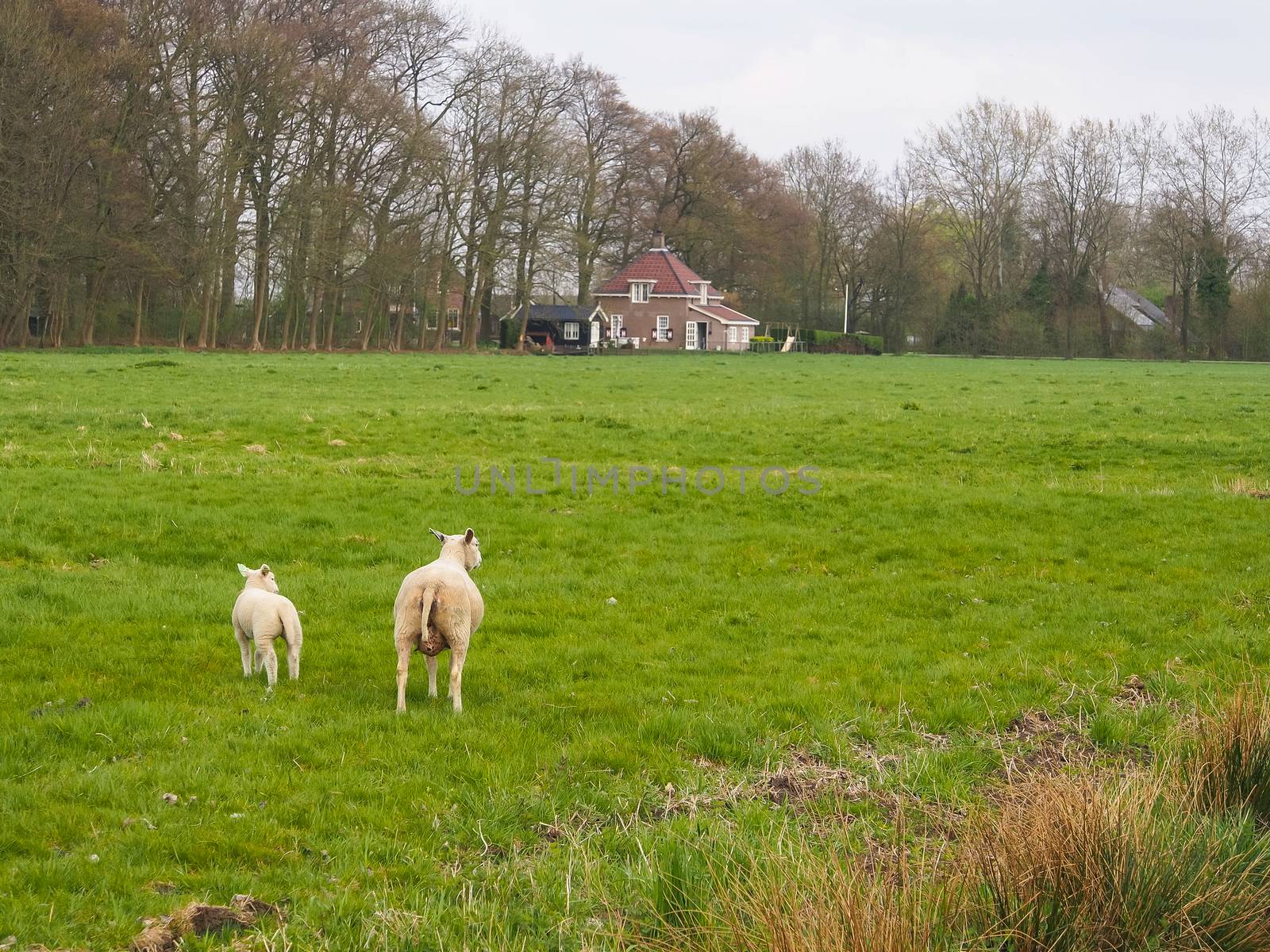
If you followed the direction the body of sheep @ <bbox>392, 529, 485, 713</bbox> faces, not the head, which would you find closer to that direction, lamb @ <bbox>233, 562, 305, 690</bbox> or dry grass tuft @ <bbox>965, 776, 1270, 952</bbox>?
the lamb

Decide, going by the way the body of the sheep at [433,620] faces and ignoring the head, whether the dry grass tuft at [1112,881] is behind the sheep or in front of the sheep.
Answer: behind

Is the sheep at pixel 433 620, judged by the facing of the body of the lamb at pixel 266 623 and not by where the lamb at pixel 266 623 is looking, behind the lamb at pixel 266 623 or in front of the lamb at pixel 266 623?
behind

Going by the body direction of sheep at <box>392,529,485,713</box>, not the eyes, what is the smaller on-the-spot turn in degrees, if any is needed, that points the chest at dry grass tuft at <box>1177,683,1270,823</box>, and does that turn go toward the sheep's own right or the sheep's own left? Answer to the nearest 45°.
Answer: approximately 135° to the sheep's own right

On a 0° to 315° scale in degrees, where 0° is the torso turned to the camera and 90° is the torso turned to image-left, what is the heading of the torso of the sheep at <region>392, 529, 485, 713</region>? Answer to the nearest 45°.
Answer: approximately 180°

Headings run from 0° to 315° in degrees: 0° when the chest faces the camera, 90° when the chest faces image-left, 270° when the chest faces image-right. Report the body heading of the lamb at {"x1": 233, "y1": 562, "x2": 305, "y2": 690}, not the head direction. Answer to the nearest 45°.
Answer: approximately 135°

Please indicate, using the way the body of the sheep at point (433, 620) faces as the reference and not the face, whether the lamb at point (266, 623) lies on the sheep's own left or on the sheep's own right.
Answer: on the sheep's own left
